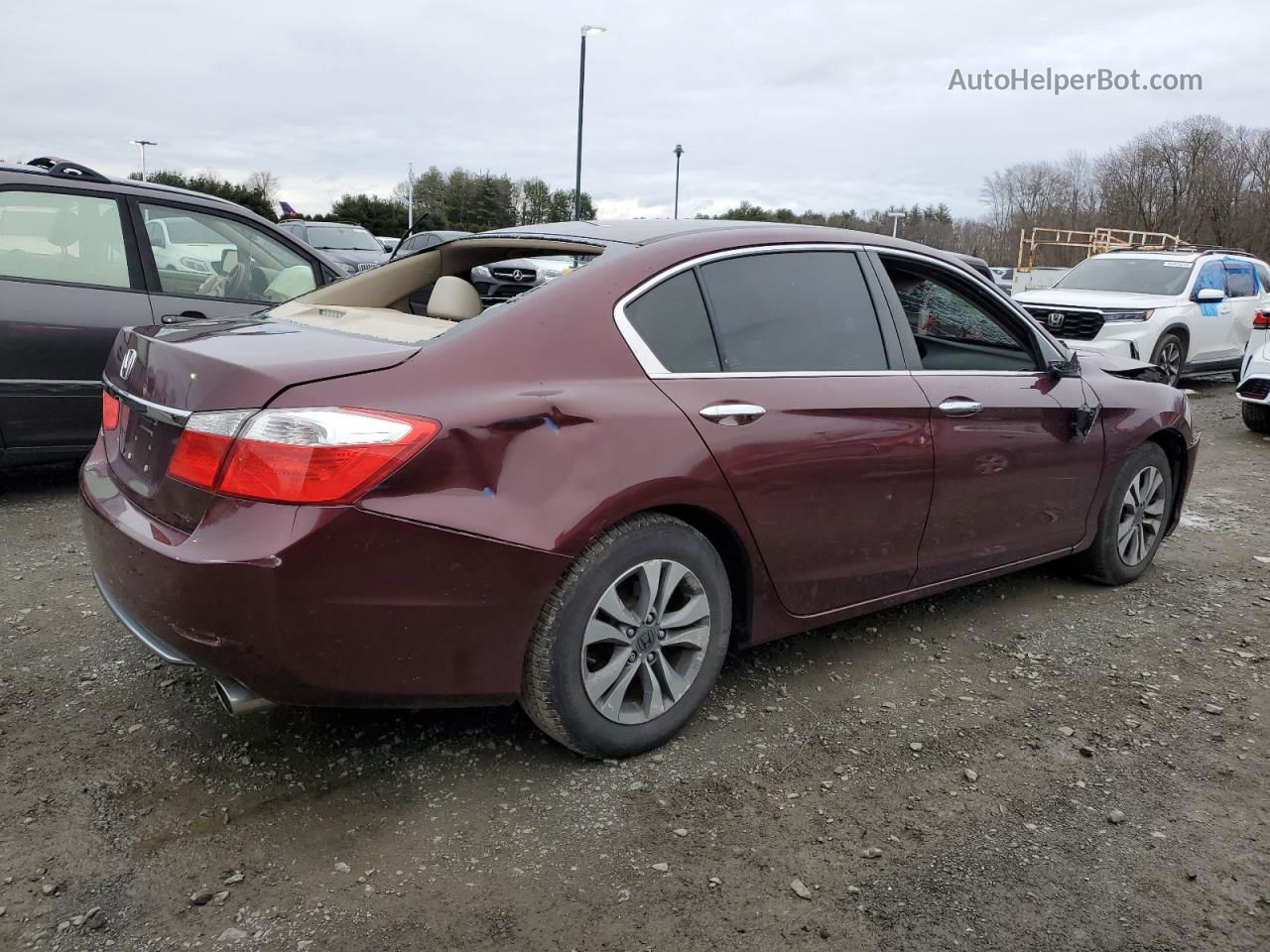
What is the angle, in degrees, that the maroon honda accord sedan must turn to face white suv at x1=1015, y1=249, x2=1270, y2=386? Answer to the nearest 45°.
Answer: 0° — it already faces it

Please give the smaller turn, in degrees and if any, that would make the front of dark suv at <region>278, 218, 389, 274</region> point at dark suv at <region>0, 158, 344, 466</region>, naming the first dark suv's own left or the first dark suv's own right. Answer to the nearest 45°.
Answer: approximately 45° to the first dark suv's own right

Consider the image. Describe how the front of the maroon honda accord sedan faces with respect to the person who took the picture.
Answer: facing away from the viewer and to the right of the viewer

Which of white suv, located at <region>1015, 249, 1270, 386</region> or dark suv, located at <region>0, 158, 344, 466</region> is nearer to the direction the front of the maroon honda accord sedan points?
the white suv

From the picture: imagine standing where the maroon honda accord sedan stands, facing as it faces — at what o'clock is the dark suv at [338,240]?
The dark suv is roughly at 10 o'clock from the maroon honda accord sedan.

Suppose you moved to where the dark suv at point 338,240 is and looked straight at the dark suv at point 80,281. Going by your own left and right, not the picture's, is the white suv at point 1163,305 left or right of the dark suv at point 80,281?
left

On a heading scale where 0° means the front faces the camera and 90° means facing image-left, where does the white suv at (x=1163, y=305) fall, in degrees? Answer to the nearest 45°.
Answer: approximately 45°

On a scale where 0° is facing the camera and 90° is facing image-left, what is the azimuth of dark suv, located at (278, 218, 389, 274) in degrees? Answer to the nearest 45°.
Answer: approximately 315°

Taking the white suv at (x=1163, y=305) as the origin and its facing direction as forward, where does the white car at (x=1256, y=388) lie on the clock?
the white car at (x=1256, y=388) is roughly at 10 o'clock from the white suv at (x=1163, y=305).
